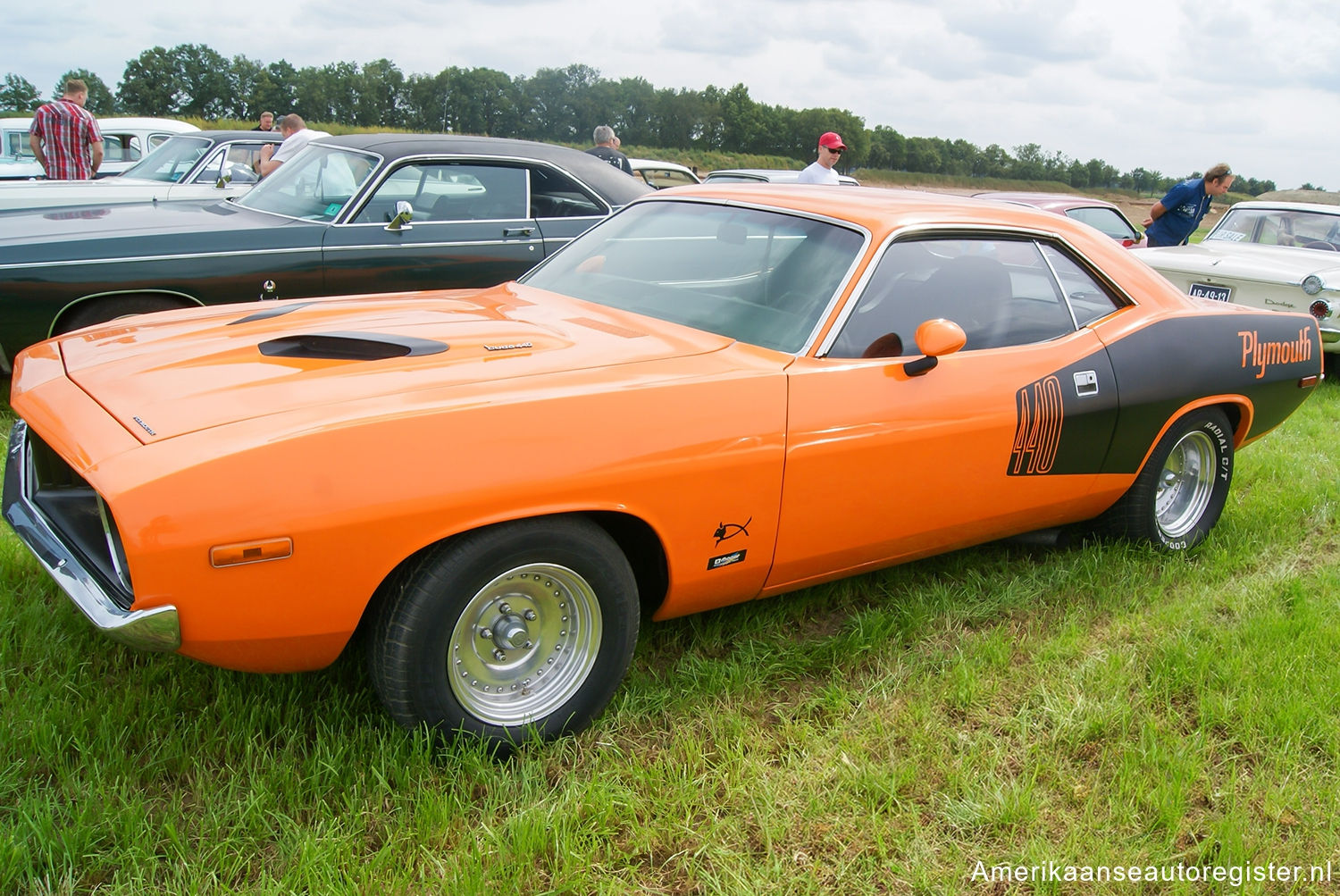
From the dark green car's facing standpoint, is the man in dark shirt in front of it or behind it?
behind

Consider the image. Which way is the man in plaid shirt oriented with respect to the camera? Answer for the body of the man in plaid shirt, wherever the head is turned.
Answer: away from the camera

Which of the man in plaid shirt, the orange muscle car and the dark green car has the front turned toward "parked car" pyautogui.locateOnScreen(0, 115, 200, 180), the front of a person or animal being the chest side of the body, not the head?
the man in plaid shirt

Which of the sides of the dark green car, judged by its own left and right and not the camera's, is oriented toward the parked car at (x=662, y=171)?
back

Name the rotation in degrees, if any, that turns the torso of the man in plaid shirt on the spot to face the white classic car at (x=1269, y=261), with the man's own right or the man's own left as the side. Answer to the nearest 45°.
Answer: approximately 135° to the man's own right

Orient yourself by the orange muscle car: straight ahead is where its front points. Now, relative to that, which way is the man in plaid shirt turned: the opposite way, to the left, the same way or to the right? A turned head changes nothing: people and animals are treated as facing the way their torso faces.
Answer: to the right
